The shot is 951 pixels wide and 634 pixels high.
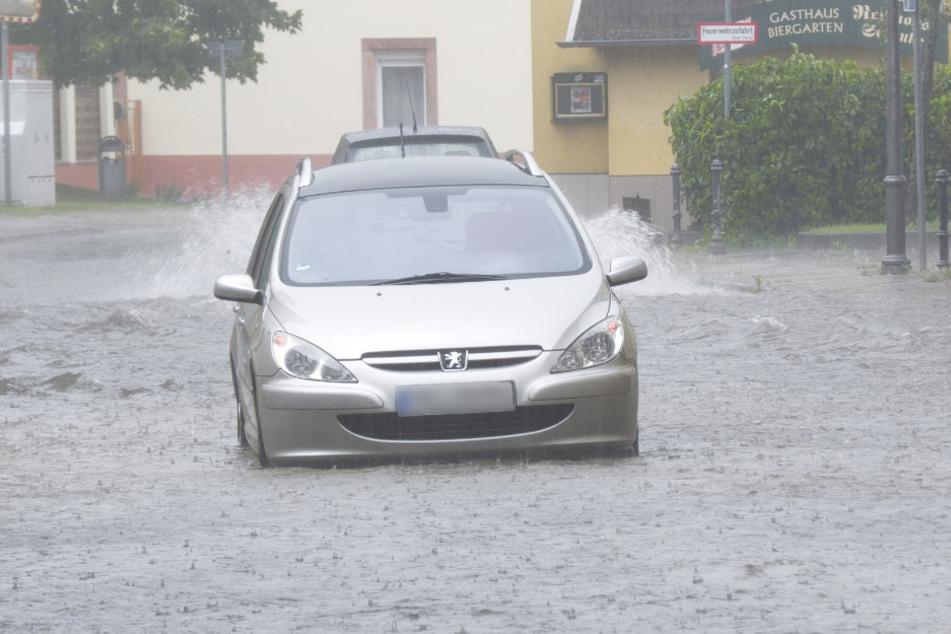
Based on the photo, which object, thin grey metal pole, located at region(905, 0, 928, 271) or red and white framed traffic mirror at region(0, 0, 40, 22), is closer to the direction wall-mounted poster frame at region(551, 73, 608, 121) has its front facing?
the thin grey metal pole

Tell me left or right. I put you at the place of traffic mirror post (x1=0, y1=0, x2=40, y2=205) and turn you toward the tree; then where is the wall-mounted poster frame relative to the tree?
right

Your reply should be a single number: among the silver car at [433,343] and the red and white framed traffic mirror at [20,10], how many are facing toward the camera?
2

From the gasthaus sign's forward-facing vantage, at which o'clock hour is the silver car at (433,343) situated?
The silver car is roughly at 12 o'clock from the gasthaus sign.

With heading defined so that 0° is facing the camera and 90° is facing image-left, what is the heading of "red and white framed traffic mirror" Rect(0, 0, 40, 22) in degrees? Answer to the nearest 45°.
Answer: approximately 0°
